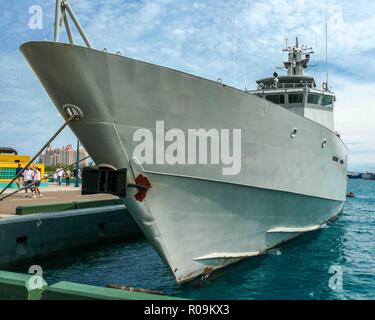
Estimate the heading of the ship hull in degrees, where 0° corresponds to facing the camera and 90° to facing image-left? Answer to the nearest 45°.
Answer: approximately 45°

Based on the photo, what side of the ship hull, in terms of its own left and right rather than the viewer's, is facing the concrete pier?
right
